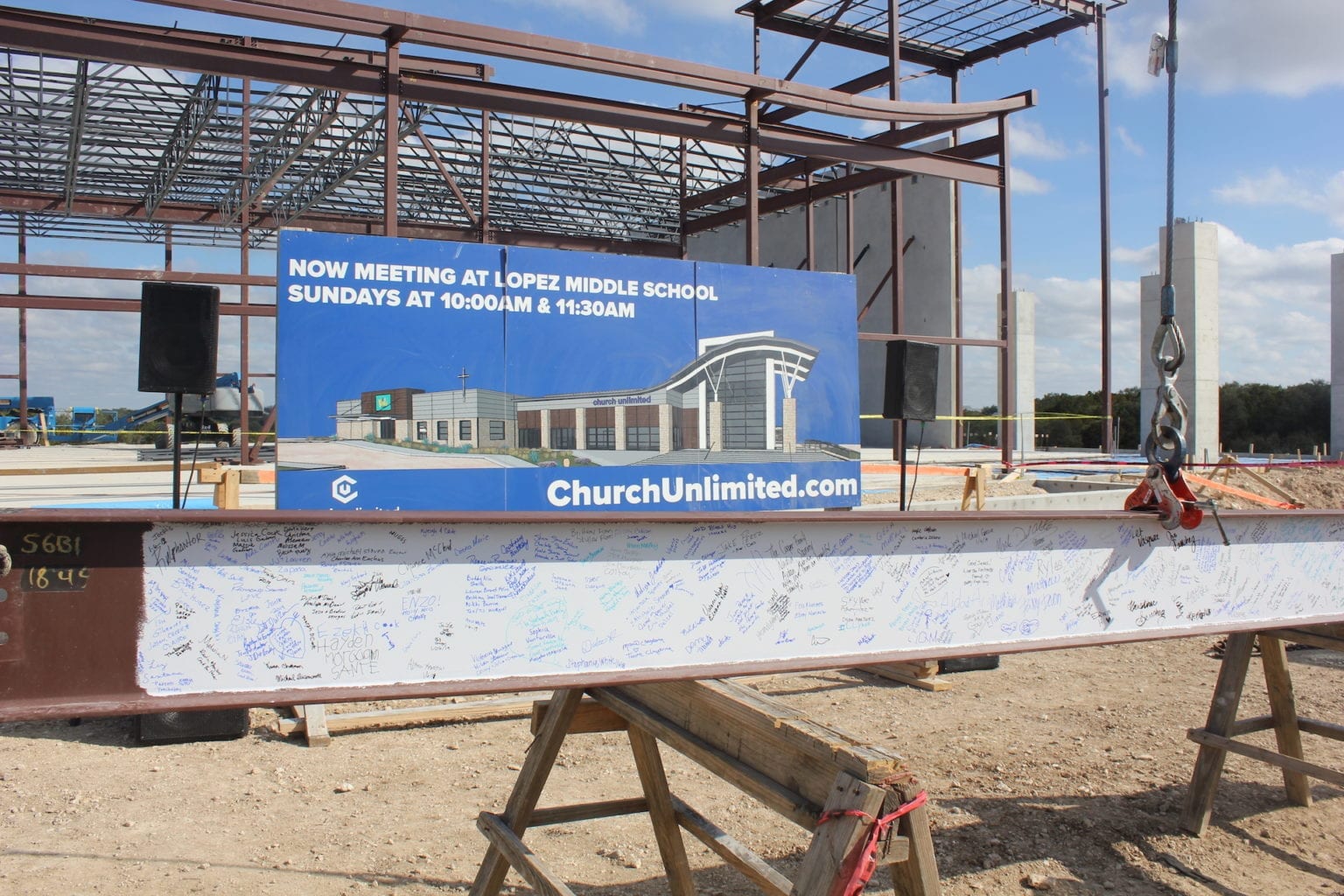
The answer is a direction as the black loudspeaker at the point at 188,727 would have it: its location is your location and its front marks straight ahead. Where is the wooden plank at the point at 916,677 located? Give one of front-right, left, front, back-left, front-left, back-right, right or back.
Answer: left

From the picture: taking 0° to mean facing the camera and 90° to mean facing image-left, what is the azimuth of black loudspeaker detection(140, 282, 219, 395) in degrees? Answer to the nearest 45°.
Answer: approximately 0°

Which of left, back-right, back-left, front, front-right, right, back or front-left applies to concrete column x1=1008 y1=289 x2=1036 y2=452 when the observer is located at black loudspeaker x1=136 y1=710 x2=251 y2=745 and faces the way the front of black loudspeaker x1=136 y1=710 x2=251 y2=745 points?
back-left

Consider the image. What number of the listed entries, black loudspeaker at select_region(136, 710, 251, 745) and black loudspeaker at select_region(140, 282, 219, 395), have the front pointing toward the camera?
2
